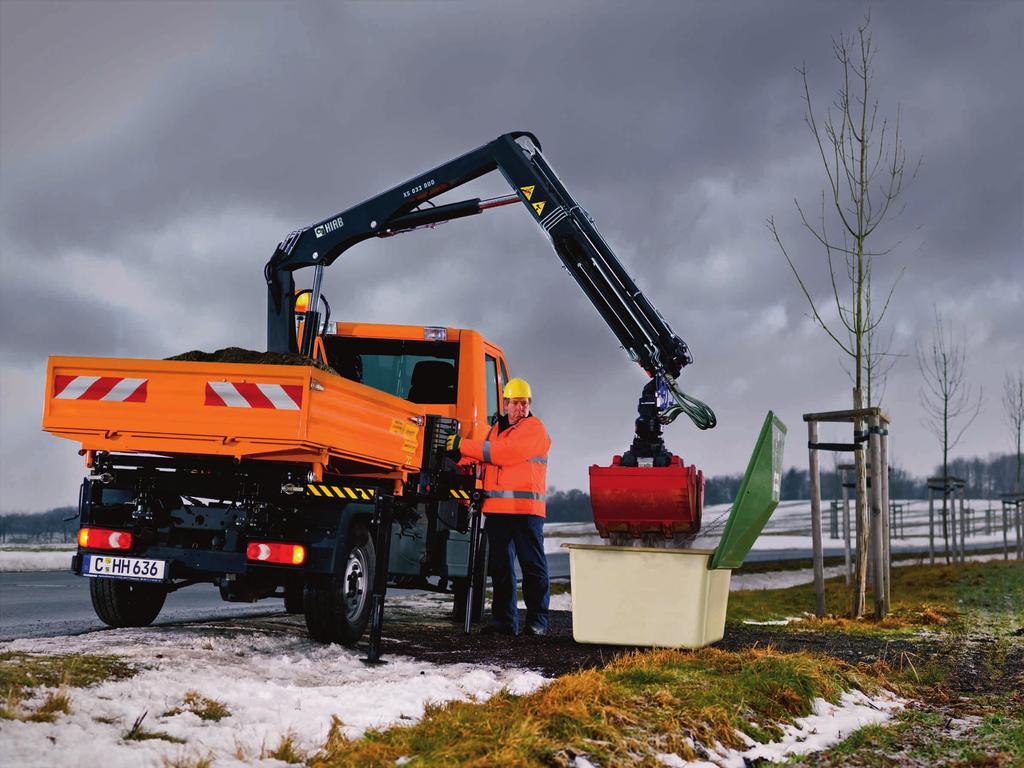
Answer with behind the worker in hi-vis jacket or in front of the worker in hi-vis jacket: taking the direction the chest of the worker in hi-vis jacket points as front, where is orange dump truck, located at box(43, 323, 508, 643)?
in front

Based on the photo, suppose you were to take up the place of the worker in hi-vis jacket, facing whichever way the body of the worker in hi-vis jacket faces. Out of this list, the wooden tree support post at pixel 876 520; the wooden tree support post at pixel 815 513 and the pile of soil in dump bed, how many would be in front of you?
1

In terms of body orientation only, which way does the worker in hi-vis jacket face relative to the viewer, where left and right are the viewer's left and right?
facing the viewer and to the left of the viewer

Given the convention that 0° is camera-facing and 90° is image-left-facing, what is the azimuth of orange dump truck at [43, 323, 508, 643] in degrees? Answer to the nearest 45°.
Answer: approximately 225°

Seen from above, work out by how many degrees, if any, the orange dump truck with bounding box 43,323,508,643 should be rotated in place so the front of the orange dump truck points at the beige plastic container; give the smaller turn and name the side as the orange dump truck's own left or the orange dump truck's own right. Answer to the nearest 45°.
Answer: approximately 45° to the orange dump truck's own right

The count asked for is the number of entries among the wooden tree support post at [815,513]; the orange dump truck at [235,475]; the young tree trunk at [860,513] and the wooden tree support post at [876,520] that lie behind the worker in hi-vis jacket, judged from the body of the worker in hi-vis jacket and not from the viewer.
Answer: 3

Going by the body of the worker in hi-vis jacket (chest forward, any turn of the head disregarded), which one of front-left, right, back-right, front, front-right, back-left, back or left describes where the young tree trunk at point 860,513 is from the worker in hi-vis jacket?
back

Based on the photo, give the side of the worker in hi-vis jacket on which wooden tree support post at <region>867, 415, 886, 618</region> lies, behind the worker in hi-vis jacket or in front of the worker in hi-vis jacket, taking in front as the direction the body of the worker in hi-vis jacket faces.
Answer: behind

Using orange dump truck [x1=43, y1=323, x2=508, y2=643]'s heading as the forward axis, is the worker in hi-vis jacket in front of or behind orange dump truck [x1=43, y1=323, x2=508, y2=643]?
in front

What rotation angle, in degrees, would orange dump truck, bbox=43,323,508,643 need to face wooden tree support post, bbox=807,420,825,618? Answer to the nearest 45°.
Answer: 0° — it already faces it

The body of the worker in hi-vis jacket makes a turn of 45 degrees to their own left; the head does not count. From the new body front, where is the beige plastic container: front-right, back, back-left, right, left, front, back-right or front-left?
front-left

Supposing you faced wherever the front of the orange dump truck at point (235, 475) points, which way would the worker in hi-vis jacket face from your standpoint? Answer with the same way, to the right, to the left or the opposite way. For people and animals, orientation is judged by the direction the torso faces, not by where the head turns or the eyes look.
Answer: the opposite way
